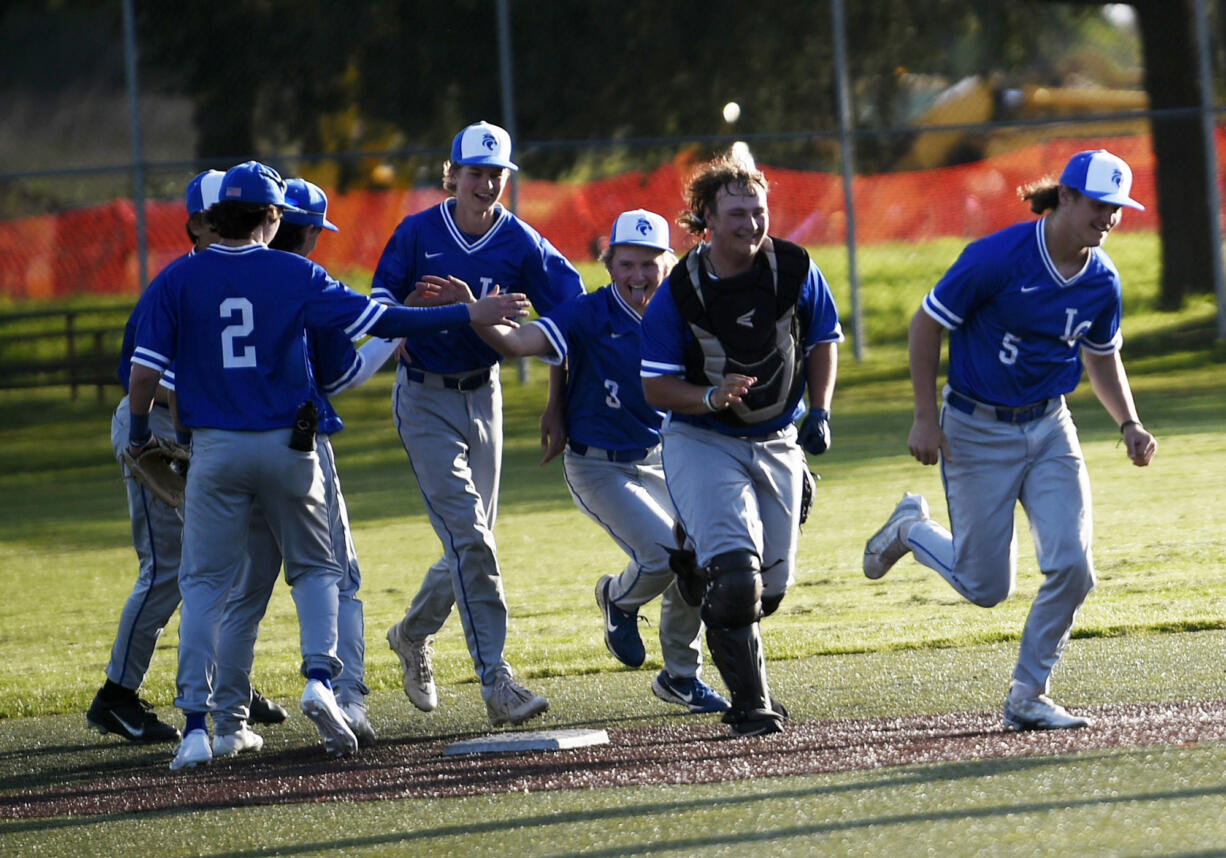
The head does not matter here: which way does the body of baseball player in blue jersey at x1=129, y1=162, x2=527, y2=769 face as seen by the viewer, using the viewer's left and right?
facing away from the viewer

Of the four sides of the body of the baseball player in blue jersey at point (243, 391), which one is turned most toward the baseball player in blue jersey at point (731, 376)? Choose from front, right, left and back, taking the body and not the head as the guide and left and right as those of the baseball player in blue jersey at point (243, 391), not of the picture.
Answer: right

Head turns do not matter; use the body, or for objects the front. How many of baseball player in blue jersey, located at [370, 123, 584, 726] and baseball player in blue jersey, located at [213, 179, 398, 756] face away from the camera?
0

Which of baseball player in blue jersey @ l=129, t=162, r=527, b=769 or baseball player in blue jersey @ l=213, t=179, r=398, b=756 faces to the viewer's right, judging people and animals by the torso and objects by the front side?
baseball player in blue jersey @ l=213, t=179, r=398, b=756

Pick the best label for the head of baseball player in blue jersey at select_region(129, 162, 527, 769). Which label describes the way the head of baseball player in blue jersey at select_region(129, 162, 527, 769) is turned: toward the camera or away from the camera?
away from the camera

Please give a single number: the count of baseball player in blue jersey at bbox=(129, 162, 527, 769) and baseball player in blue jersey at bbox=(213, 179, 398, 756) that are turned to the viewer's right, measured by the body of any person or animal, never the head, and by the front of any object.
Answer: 1

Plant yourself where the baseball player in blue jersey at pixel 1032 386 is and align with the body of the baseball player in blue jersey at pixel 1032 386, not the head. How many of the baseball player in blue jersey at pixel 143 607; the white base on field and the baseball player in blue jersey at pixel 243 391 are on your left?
0

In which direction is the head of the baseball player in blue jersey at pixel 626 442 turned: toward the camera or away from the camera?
toward the camera

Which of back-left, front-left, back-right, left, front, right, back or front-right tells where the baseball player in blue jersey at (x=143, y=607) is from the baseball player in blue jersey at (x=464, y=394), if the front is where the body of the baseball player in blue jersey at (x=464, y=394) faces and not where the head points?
back-right

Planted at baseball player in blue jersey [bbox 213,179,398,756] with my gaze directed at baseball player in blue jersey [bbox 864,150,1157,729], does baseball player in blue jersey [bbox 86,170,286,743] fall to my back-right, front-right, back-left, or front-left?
back-left

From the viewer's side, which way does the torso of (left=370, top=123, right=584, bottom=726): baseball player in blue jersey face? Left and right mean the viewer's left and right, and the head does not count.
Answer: facing the viewer and to the right of the viewer

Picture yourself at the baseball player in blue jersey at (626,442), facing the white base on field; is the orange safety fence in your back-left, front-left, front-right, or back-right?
back-right

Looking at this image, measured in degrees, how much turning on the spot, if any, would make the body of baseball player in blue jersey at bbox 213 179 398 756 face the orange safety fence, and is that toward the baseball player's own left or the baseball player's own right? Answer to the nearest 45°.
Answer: approximately 90° to the baseball player's own left
